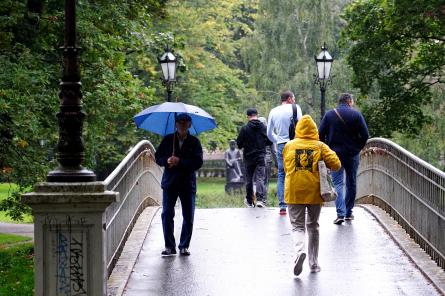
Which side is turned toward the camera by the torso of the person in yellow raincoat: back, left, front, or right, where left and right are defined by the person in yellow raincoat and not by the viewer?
back

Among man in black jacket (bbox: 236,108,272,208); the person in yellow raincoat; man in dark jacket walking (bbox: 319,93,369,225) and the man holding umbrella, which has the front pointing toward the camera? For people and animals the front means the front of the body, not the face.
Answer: the man holding umbrella

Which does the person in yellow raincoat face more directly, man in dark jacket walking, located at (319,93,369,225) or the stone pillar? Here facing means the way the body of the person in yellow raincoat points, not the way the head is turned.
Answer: the man in dark jacket walking

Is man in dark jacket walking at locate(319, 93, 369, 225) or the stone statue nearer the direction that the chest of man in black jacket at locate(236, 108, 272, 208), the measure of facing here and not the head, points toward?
the stone statue

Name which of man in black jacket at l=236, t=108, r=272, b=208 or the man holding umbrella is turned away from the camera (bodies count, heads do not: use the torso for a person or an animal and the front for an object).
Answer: the man in black jacket

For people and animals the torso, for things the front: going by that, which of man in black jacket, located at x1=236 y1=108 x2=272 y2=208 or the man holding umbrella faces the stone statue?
the man in black jacket

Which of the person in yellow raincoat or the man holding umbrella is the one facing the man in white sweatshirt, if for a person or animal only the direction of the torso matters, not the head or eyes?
the person in yellow raincoat

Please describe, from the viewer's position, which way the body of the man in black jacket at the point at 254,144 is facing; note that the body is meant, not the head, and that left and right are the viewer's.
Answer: facing away from the viewer

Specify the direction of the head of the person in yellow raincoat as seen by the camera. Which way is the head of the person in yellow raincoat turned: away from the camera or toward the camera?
away from the camera

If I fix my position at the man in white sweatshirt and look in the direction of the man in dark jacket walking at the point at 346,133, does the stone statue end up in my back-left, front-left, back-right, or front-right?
back-left

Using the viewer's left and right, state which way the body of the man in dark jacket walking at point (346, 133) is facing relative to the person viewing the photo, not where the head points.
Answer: facing away from the viewer
